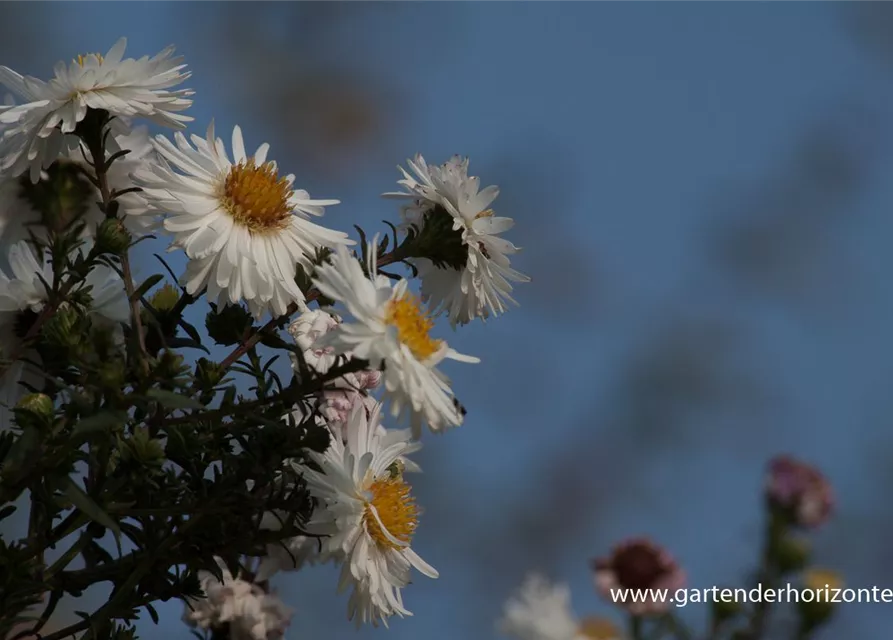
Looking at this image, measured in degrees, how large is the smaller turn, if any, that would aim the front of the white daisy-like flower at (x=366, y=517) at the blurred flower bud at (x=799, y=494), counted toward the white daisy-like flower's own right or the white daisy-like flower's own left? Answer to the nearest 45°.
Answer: approximately 90° to the white daisy-like flower's own left

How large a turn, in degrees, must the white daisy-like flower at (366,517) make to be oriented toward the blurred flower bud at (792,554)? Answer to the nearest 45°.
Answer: approximately 90° to its left

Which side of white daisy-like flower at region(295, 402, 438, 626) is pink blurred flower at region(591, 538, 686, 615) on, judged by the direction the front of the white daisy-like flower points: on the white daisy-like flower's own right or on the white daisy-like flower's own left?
on the white daisy-like flower's own left

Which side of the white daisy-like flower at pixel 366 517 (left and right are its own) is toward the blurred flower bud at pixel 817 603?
left

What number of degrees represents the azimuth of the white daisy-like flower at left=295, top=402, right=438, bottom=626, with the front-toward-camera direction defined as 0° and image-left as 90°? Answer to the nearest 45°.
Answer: approximately 315°
